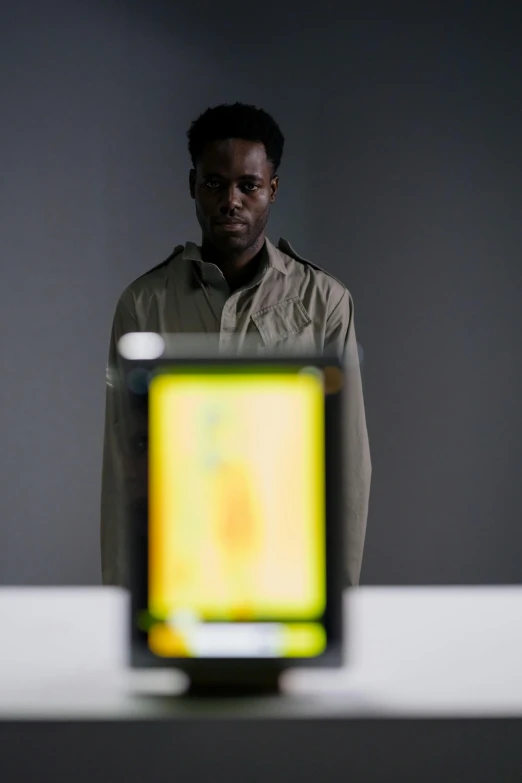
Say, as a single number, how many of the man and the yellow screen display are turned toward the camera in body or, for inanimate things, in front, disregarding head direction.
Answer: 2

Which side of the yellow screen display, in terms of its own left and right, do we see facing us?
front

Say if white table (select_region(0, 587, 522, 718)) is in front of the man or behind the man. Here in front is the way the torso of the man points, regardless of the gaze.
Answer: in front

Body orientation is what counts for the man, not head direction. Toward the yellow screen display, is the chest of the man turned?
yes

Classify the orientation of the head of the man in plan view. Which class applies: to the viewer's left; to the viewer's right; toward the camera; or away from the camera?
toward the camera

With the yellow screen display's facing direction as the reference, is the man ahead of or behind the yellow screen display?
behind

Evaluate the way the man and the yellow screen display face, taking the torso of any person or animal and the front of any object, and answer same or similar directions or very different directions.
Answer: same or similar directions

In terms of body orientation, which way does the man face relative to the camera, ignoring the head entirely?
toward the camera
